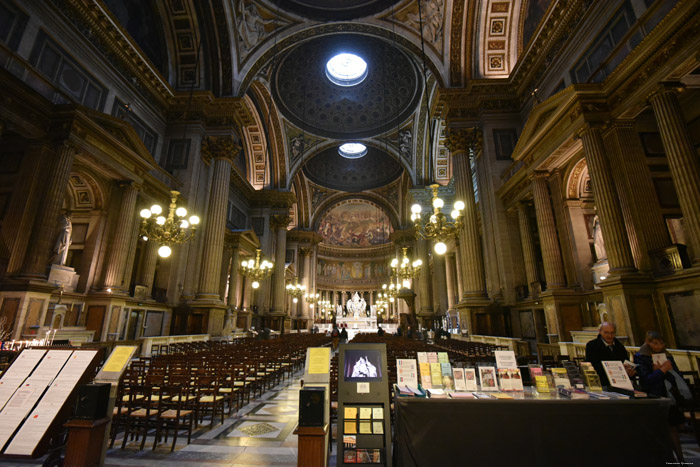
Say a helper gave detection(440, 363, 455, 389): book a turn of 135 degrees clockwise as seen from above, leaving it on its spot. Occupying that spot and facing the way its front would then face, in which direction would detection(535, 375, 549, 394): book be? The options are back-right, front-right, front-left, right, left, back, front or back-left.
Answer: back-right

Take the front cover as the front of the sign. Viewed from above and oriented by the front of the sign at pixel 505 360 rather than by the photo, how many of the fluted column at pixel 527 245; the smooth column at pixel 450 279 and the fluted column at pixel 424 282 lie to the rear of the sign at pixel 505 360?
3

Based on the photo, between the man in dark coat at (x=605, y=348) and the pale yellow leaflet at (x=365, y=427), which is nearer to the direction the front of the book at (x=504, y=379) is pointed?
the pale yellow leaflet

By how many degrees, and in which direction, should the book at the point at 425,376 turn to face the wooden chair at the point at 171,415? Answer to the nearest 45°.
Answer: approximately 90° to its right

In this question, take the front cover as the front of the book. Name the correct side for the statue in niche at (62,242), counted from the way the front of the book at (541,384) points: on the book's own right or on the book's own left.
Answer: on the book's own right

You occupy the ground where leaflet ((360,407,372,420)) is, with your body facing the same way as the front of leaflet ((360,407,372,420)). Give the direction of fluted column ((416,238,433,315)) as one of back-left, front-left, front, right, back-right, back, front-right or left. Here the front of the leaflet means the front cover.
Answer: back

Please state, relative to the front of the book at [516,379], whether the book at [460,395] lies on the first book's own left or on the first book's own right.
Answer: on the first book's own right
